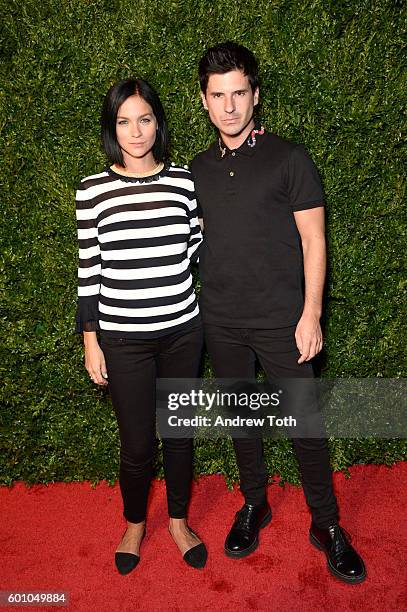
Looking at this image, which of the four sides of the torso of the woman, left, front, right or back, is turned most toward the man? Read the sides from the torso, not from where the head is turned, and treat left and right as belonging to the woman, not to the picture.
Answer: left

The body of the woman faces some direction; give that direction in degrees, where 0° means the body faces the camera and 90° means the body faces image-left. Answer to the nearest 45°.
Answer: approximately 0°
